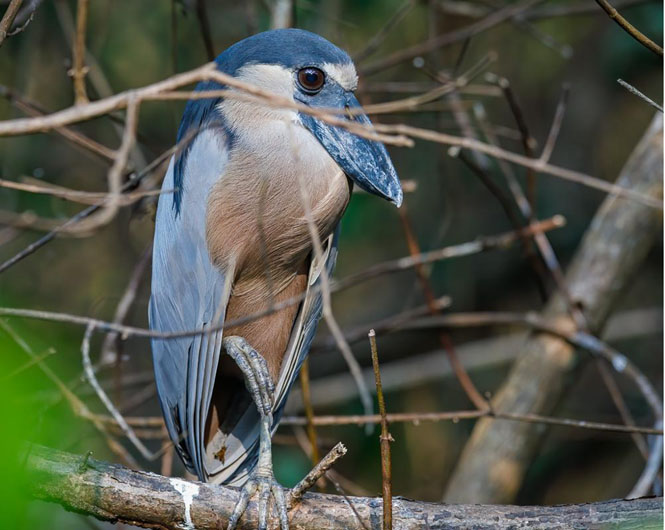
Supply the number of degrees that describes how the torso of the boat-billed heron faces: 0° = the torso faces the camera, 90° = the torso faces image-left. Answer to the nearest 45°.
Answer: approximately 315°

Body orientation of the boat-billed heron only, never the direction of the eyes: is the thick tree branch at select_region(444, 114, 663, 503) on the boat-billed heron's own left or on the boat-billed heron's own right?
on the boat-billed heron's own left
